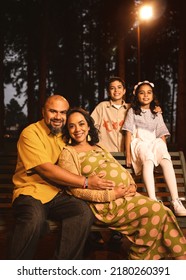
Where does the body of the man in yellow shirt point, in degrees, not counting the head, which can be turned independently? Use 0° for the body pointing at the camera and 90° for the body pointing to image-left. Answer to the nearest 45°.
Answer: approximately 315°

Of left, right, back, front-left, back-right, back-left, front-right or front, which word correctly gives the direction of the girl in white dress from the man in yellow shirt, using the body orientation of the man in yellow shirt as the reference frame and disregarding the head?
left

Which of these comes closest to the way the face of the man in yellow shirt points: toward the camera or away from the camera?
toward the camera

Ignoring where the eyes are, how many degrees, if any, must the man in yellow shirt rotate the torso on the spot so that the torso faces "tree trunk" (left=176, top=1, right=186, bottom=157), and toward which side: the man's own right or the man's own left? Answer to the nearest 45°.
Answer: approximately 90° to the man's own left

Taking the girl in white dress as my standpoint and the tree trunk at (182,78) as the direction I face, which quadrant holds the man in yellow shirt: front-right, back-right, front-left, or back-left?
back-left

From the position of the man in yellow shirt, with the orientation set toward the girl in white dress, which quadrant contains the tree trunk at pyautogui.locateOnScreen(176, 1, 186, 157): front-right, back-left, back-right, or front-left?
front-left

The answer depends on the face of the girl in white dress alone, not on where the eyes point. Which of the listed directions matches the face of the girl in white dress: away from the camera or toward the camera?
toward the camera

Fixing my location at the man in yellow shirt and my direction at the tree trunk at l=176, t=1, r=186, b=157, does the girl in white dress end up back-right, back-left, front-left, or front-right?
front-right
